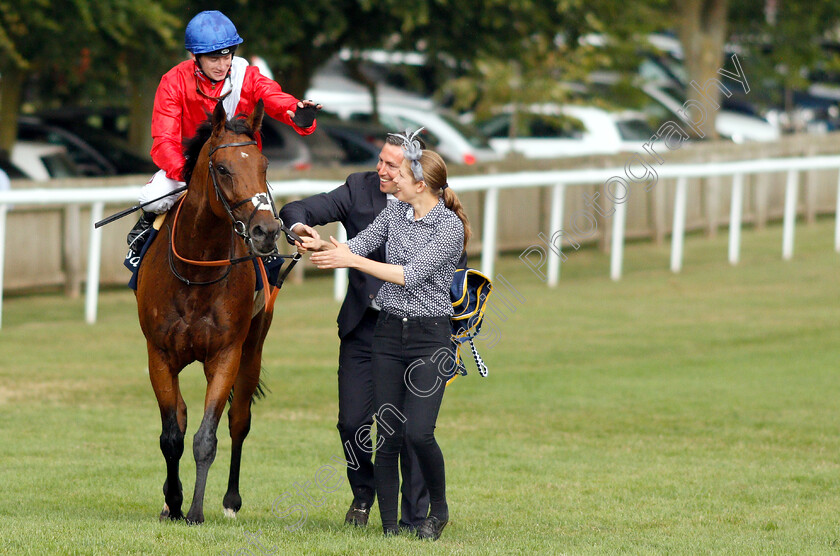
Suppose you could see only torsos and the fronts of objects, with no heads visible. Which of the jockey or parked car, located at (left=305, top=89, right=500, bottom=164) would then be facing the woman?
the jockey

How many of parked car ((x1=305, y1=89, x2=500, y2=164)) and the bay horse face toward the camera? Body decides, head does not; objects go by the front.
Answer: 1

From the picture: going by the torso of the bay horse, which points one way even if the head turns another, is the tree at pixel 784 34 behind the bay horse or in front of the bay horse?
behind

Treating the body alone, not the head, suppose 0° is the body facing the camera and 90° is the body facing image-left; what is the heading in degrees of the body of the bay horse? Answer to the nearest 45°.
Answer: approximately 0°

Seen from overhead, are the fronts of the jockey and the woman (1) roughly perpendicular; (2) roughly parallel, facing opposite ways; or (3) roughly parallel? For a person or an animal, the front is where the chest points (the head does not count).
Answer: roughly perpendicular

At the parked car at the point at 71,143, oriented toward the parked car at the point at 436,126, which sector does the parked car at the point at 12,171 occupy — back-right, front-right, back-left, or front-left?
back-right

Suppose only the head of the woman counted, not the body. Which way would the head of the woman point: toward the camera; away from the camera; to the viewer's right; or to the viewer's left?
to the viewer's left

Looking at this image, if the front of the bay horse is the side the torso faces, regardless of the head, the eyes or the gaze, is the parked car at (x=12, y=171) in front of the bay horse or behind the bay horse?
behind

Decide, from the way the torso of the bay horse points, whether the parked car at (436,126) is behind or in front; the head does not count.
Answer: behind

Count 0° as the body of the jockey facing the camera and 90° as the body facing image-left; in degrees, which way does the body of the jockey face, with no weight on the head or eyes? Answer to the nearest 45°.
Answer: approximately 315°

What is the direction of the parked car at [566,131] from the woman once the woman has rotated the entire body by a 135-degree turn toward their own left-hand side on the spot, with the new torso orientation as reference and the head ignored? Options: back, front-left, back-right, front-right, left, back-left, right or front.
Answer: left
